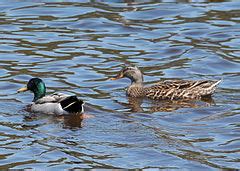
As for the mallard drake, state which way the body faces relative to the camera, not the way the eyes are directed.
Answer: to the viewer's left

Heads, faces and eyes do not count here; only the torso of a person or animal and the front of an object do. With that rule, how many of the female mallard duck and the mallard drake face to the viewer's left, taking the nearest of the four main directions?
2

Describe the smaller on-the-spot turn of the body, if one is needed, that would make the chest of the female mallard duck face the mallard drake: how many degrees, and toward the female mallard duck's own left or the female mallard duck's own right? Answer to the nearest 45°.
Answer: approximately 45° to the female mallard duck's own left

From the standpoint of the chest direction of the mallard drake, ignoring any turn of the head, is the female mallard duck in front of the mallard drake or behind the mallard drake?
behind

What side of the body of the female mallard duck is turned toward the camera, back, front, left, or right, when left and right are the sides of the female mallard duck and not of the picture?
left
